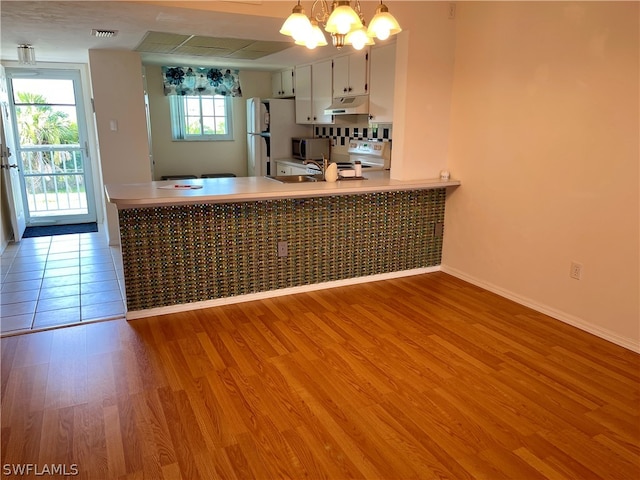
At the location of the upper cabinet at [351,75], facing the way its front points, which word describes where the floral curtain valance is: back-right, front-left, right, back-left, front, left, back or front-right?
right

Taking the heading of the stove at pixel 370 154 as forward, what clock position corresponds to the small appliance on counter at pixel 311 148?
the small appliance on counter at pixel 311 148 is roughly at 3 o'clock from the stove at pixel 370 154.

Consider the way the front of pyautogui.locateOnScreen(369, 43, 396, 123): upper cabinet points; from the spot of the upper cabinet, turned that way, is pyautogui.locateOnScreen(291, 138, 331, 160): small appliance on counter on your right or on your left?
on your right

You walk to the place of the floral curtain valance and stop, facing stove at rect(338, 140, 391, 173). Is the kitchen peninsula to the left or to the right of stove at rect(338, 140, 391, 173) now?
right

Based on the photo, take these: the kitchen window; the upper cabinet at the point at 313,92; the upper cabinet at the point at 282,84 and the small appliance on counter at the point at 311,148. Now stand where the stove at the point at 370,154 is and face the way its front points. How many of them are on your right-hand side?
4

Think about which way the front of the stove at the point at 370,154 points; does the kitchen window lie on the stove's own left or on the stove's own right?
on the stove's own right

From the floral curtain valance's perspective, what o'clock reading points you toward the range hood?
The range hood is roughly at 11 o'clock from the floral curtain valance.

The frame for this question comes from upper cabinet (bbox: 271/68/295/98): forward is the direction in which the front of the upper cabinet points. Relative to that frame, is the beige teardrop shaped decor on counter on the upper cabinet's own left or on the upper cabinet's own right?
on the upper cabinet's own left

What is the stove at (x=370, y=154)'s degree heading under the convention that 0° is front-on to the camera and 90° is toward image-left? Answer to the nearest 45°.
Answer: approximately 45°

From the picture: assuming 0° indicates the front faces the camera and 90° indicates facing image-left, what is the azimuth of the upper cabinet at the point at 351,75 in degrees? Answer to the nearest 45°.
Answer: approximately 45°

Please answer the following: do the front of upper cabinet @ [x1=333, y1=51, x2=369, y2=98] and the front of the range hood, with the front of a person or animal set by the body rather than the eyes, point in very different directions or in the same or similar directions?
same or similar directions

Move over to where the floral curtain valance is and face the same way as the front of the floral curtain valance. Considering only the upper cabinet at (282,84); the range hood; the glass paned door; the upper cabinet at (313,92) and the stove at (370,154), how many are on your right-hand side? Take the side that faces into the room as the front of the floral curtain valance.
1

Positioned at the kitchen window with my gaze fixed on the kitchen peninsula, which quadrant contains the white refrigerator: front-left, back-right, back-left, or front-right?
front-left

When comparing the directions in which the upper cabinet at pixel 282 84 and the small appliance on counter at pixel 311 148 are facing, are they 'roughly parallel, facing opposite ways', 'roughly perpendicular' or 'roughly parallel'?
roughly parallel

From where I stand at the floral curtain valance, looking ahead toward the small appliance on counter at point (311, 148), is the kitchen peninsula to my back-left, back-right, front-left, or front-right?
front-right

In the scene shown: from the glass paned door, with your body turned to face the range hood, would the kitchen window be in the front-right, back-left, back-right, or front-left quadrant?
front-left
